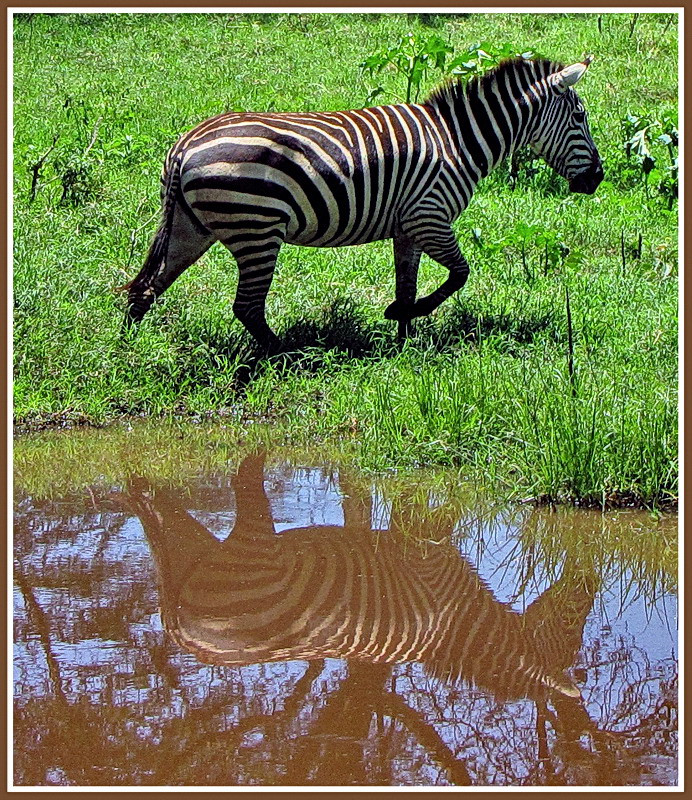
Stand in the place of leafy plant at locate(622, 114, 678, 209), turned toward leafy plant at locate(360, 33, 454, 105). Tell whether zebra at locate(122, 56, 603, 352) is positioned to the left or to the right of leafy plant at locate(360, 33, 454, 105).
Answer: left

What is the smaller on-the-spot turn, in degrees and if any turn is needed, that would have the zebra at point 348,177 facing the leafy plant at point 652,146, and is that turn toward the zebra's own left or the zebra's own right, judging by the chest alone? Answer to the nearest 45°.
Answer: approximately 45° to the zebra's own left

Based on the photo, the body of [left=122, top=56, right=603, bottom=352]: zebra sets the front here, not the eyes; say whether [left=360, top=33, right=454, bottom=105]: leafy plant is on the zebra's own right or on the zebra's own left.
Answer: on the zebra's own left

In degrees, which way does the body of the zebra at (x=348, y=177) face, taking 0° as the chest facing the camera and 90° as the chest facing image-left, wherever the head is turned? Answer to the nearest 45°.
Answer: approximately 270°
